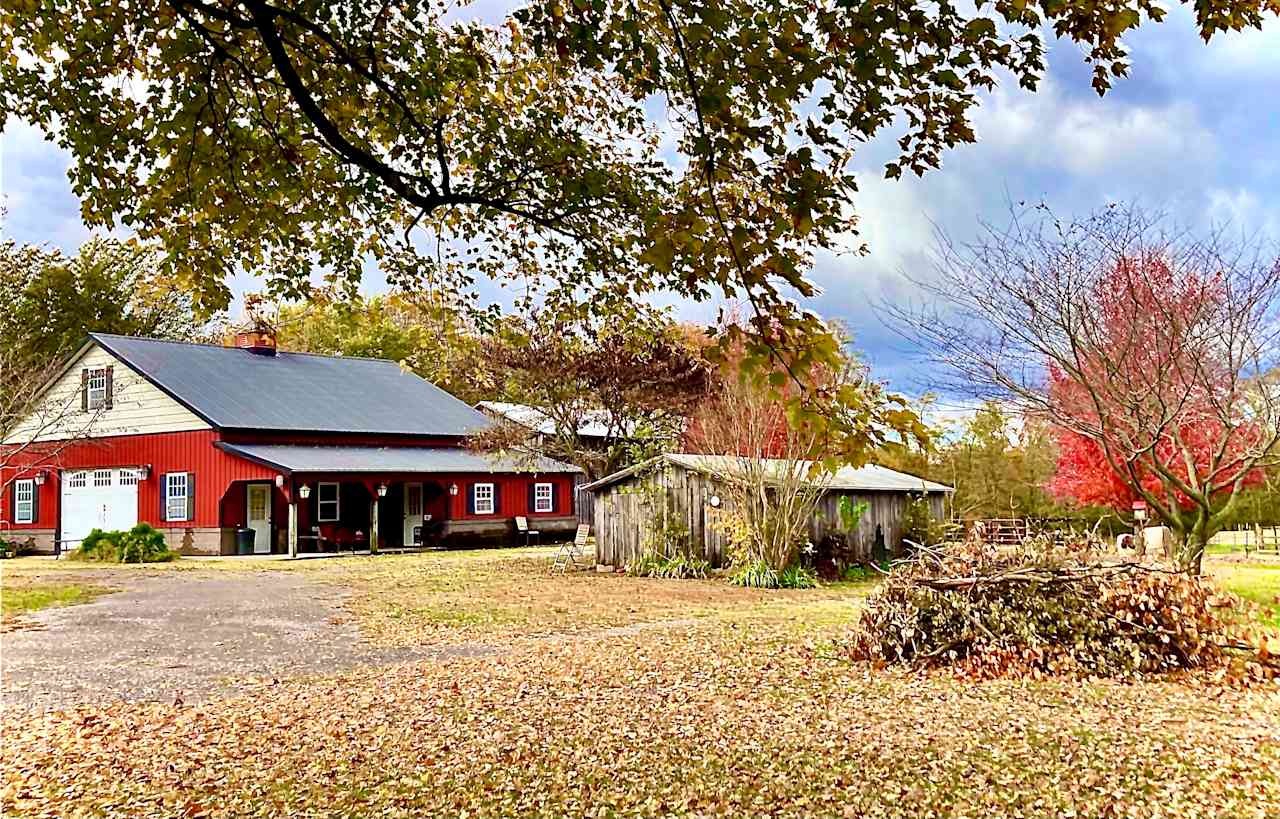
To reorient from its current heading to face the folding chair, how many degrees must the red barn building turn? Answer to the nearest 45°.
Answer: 0° — it already faces it

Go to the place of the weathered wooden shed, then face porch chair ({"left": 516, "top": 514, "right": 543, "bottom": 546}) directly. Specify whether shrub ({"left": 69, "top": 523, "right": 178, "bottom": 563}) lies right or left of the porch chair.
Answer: left

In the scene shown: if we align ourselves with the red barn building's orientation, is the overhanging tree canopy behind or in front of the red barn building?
in front

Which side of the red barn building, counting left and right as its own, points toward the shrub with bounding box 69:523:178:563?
right

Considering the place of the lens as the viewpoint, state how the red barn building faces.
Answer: facing the viewer and to the right of the viewer

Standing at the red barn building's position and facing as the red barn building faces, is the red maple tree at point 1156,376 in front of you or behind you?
in front

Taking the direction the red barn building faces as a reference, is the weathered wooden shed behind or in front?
in front
